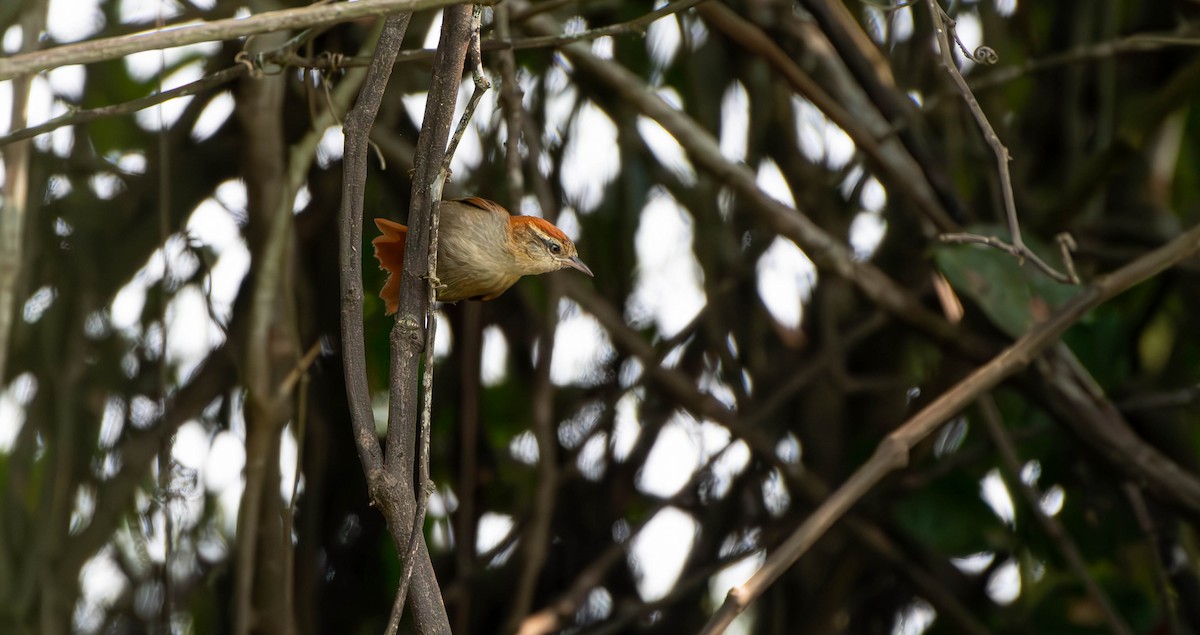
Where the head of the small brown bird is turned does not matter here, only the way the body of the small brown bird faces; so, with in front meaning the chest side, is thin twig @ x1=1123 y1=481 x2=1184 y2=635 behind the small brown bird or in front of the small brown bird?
in front

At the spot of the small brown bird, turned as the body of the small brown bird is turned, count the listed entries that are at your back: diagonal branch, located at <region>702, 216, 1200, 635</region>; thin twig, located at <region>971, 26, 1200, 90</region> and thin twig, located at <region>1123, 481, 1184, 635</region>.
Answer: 0

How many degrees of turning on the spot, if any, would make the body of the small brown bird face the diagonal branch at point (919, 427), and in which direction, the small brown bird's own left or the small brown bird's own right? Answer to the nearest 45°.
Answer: approximately 45° to the small brown bird's own right

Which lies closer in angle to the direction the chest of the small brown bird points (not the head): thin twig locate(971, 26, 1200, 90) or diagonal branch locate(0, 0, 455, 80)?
the thin twig

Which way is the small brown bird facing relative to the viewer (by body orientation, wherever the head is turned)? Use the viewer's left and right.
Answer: facing to the right of the viewer

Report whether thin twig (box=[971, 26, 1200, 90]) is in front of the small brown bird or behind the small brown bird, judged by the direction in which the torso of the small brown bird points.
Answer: in front
